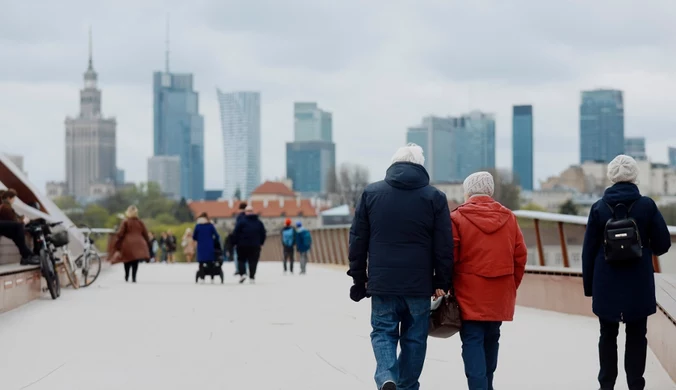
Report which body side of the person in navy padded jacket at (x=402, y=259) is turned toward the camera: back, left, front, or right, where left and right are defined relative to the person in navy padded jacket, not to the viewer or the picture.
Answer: back

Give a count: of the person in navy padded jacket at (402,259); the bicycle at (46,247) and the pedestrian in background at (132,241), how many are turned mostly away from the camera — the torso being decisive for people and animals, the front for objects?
2

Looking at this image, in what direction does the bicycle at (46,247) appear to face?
toward the camera

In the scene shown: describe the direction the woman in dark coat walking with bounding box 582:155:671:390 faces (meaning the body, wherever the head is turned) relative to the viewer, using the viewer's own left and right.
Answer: facing away from the viewer

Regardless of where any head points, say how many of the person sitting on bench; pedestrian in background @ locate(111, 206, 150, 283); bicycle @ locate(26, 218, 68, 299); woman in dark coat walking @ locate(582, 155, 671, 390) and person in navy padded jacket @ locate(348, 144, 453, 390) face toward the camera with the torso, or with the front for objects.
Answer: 1

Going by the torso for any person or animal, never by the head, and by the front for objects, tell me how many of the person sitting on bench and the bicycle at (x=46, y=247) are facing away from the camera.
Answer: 0

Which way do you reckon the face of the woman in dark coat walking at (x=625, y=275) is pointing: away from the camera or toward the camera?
away from the camera

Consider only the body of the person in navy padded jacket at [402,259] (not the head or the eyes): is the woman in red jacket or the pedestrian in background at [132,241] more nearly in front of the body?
the pedestrian in background

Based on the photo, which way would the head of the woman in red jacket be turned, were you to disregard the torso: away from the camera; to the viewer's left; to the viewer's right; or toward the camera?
away from the camera

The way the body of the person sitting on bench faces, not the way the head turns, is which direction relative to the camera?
to the viewer's right

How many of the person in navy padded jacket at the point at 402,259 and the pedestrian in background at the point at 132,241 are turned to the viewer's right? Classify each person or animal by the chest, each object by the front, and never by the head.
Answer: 0
